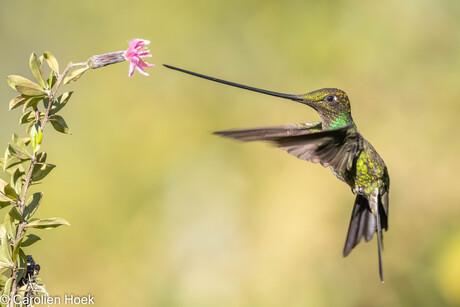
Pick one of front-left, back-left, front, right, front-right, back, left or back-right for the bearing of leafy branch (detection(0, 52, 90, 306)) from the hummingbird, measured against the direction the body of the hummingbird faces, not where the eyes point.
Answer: front-left

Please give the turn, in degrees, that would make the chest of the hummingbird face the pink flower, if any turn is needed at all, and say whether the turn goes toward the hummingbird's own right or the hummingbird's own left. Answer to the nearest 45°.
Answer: approximately 45° to the hummingbird's own left

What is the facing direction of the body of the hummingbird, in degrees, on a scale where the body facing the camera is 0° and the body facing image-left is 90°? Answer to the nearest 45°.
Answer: approximately 90°
